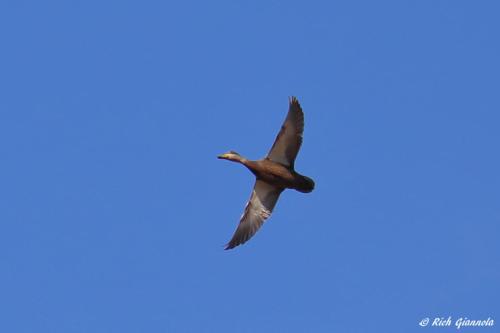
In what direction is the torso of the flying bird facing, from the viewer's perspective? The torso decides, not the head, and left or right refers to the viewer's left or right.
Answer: facing to the left of the viewer
